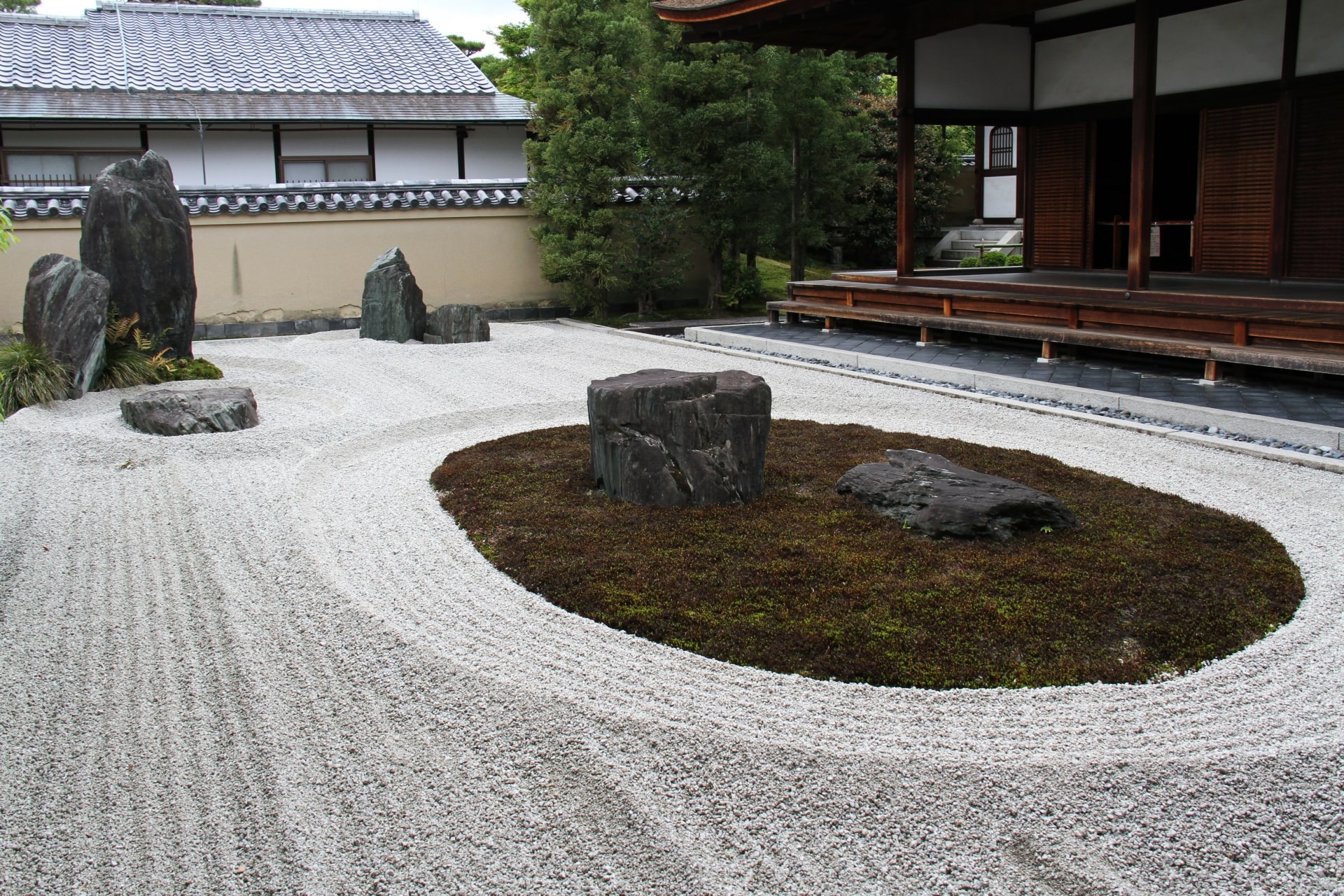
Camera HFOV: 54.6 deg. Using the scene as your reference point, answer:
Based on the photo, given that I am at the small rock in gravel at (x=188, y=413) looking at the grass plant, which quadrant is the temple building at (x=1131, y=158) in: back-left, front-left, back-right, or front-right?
back-right

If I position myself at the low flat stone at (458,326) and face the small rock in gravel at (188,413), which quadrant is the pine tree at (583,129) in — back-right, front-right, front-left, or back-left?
back-left

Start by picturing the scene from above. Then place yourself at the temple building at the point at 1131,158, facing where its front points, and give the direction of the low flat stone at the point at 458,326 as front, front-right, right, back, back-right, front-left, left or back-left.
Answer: front-right

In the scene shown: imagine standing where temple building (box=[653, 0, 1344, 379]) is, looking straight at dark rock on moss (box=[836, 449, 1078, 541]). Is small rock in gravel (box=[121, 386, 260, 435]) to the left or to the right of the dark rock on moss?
right

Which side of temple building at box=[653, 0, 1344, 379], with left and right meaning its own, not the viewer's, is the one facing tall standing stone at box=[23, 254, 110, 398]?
front

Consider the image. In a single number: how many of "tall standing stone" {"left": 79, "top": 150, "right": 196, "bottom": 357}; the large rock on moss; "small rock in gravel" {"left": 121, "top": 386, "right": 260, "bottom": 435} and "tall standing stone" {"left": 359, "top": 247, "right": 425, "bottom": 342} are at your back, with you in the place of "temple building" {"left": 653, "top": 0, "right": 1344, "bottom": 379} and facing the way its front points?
0

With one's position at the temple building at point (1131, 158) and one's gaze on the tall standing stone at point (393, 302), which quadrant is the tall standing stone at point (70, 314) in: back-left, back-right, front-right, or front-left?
front-left

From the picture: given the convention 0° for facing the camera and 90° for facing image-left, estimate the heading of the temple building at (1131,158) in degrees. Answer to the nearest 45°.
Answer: approximately 45°

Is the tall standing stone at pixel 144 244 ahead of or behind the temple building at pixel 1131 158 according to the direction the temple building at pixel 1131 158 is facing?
ahead

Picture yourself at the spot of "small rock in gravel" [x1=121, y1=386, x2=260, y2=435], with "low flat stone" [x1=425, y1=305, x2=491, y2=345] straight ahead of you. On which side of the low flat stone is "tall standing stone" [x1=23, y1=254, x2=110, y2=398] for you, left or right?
left

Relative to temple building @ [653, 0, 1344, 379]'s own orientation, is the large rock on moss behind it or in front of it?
in front

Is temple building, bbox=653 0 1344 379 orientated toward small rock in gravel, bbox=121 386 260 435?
yes

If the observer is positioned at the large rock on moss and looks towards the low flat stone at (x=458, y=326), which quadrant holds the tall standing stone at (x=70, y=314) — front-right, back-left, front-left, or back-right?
front-left

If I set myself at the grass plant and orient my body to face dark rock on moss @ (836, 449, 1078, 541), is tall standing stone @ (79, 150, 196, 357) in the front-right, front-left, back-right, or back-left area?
back-left

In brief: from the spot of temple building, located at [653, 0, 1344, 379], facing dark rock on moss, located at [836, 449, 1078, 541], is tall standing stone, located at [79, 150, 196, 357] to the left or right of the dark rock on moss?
right

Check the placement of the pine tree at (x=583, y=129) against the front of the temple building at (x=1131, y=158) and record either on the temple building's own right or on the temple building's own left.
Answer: on the temple building's own right

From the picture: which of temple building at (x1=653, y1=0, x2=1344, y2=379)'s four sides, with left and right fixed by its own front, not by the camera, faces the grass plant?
front

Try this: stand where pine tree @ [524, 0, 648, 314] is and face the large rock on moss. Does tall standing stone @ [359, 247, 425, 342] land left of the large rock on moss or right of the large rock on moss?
right
